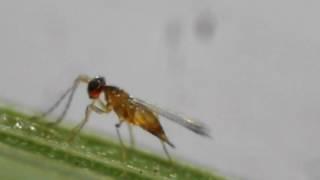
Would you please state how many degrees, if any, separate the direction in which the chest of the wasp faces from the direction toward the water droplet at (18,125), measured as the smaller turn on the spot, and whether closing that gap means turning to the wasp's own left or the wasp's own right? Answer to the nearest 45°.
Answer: approximately 45° to the wasp's own left

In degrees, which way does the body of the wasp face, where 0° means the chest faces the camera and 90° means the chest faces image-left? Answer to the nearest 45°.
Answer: approximately 90°

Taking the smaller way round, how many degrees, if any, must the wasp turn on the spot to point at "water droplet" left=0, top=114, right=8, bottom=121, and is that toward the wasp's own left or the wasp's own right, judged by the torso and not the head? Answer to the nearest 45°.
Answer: approximately 45° to the wasp's own left
